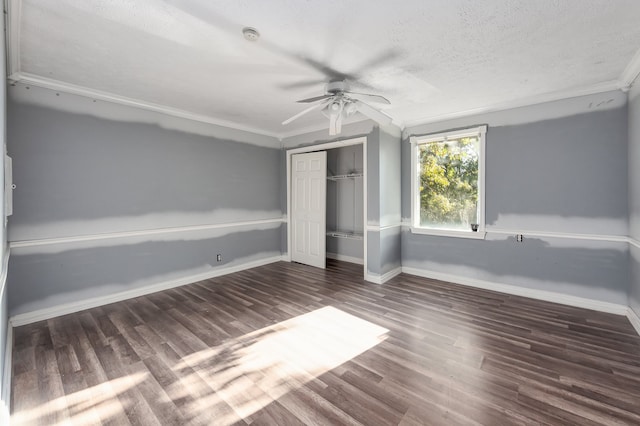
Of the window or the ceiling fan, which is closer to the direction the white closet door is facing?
the ceiling fan

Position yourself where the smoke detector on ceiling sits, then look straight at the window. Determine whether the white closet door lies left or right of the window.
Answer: left

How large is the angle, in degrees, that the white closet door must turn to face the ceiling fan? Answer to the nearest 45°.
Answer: approximately 45° to its left

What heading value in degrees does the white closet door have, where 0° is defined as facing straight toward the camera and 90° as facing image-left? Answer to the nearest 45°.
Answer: approximately 45°

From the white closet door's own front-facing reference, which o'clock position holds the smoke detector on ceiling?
The smoke detector on ceiling is roughly at 11 o'clock from the white closet door.

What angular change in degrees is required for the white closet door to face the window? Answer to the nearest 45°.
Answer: approximately 90° to its left

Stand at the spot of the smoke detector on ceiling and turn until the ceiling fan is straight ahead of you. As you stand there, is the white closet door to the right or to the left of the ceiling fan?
left

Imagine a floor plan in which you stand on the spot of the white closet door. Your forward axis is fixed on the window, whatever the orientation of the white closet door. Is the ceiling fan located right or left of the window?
right

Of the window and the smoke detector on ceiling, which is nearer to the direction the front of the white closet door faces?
the smoke detector on ceiling
